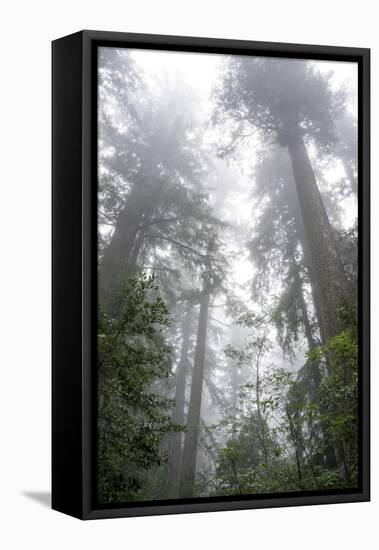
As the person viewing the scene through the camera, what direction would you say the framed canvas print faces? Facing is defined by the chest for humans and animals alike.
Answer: facing the viewer and to the right of the viewer
